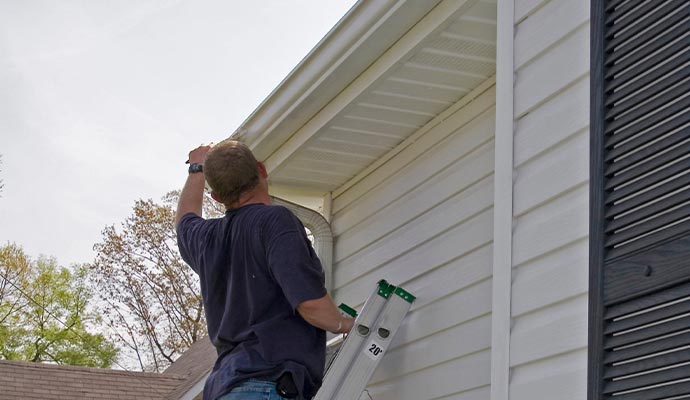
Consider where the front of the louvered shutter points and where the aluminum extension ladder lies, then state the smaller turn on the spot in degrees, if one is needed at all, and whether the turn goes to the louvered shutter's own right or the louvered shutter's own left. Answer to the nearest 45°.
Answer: approximately 90° to the louvered shutter's own right

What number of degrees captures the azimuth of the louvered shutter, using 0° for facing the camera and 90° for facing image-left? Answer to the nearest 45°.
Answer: approximately 45°

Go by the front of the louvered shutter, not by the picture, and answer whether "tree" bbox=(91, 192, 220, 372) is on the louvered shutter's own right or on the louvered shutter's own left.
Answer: on the louvered shutter's own right

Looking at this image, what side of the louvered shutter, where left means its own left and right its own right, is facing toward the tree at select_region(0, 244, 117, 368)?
right

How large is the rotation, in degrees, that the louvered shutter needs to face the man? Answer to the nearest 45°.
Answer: approximately 90° to its right

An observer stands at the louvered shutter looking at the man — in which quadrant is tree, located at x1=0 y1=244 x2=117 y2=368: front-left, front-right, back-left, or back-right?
front-right
